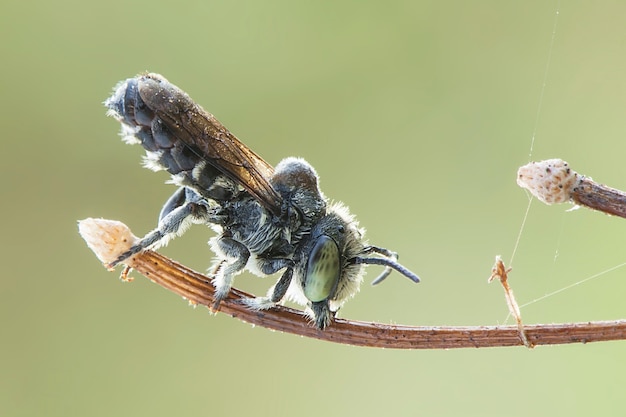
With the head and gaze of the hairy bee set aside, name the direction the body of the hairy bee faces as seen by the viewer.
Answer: to the viewer's right
